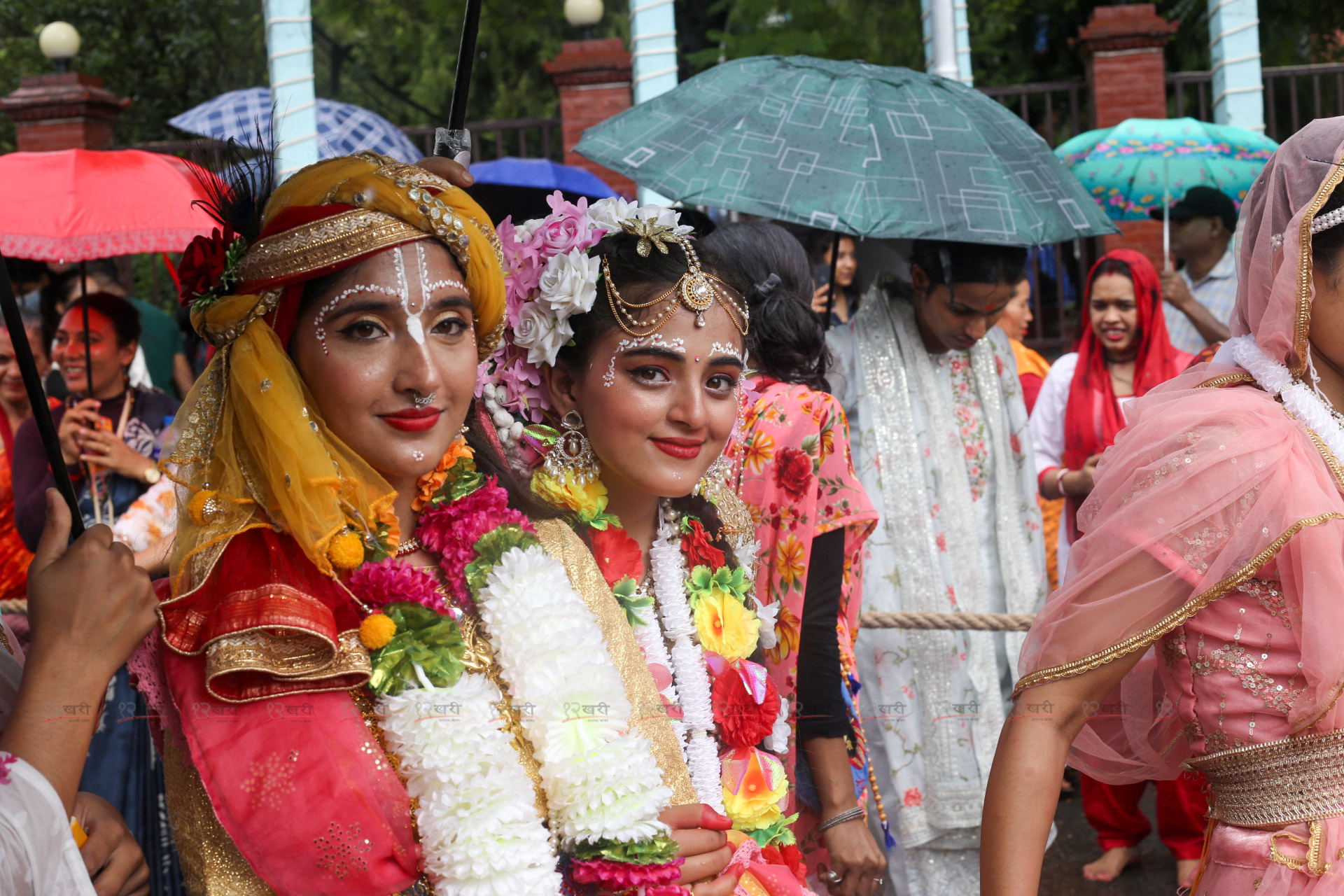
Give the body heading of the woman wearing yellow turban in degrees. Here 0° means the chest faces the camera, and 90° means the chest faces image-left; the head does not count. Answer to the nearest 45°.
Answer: approximately 315°

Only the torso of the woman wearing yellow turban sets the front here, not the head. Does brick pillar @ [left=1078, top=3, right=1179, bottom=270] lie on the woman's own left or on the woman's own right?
on the woman's own left

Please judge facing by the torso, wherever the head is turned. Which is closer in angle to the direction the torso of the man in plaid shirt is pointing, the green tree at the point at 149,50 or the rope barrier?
the rope barrier

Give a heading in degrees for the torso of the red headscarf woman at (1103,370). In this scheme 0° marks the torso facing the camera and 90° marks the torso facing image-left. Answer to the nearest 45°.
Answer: approximately 0°
